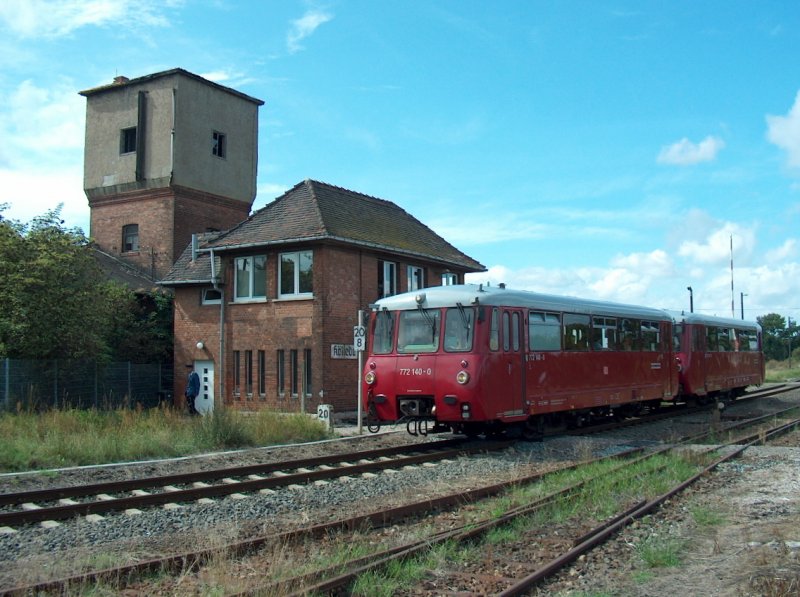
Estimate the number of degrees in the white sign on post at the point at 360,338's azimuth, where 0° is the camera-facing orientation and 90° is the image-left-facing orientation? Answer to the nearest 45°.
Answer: approximately 0°

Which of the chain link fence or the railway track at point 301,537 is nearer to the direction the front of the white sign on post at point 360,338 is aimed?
the railway track

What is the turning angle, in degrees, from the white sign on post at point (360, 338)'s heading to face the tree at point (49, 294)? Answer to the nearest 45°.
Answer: approximately 135° to its right

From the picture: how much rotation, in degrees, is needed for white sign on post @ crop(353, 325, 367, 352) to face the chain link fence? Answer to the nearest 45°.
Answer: approximately 135° to its right

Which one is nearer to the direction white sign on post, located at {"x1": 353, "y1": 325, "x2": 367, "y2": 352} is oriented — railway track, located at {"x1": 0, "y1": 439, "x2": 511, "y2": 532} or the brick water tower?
the railway track

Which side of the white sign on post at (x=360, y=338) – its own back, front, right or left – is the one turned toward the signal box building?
back

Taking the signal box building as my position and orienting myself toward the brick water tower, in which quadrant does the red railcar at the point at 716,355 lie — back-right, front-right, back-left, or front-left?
back-right

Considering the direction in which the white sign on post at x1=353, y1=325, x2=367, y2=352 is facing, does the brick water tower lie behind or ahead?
behind
